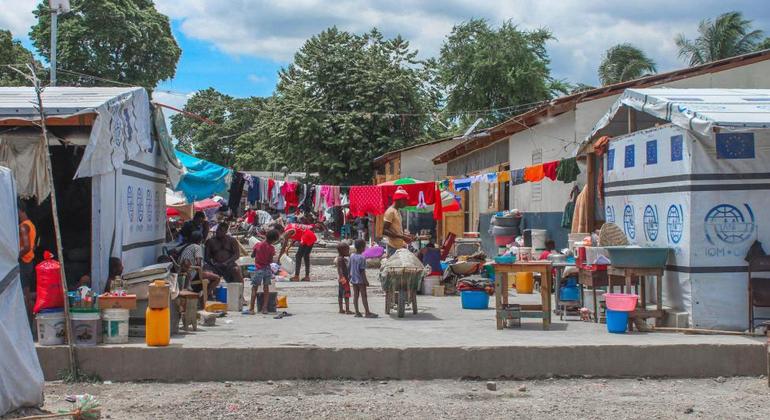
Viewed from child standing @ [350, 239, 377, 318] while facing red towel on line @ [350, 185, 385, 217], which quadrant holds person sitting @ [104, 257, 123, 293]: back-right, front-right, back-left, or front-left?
back-left

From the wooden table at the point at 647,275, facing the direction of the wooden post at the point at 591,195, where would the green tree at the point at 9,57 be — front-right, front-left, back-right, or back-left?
front-left

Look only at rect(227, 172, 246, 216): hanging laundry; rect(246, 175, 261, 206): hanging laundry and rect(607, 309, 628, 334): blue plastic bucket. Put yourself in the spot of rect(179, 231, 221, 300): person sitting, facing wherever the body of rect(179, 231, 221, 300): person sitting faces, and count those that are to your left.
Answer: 2

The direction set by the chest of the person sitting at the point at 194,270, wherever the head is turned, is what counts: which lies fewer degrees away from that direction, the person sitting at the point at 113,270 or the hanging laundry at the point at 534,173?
the hanging laundry

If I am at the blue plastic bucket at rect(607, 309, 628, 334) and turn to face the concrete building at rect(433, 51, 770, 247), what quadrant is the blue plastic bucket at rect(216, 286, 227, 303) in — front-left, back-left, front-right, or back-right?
front-left

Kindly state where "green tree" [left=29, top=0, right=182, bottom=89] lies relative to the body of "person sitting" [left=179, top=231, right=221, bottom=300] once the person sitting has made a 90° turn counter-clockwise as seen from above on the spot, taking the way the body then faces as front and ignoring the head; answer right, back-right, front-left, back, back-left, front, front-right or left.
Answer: front

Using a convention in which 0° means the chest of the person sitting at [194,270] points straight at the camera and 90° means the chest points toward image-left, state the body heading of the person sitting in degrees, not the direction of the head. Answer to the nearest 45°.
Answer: approximately 270°

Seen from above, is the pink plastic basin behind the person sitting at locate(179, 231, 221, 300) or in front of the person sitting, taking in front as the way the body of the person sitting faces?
in front

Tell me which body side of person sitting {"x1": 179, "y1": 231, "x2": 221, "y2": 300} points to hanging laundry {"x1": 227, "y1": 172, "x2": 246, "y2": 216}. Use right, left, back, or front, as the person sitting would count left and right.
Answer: left

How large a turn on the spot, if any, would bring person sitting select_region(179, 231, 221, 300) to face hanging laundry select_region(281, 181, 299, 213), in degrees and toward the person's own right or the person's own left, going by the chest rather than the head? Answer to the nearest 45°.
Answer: approximately 90° to the person's own left

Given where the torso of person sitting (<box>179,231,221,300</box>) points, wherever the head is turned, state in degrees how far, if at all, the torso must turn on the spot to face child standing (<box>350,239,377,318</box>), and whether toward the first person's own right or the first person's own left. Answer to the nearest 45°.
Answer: approximately 45° to the first person's own right
